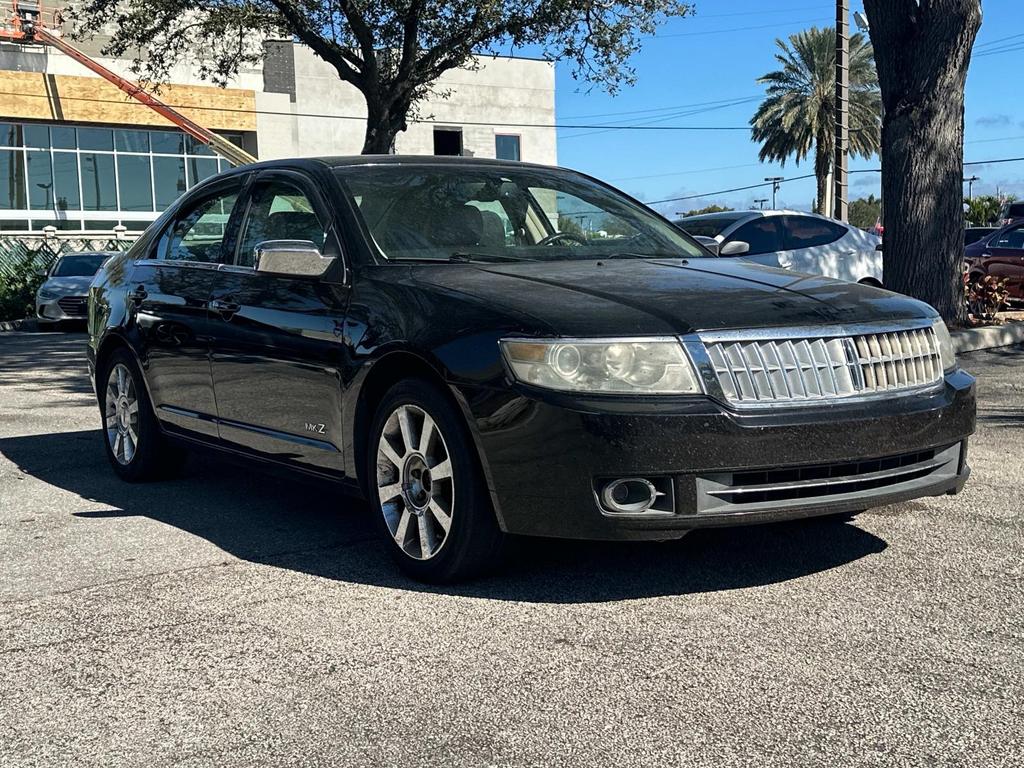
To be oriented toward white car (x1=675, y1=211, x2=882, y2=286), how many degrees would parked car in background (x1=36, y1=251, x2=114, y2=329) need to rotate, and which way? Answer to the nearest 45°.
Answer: approximately 45° to its left

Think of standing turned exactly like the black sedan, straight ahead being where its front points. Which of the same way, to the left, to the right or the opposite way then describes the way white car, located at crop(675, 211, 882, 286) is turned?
to the right

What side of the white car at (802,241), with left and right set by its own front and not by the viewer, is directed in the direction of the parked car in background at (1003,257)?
back

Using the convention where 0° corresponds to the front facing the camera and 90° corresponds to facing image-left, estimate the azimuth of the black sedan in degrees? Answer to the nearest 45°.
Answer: approximately 315°

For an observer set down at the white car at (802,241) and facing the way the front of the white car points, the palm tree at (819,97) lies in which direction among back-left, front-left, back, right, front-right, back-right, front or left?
back-right

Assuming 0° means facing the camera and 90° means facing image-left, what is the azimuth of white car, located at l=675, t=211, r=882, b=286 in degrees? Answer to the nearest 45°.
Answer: approximately 45°

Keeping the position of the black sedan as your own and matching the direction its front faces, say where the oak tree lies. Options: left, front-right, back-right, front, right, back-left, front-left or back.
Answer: back-left

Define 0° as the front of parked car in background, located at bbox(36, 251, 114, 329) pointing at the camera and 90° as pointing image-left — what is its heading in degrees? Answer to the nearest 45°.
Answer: approximately 0°

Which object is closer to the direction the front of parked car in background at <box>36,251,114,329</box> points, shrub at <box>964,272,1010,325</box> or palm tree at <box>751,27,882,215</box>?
the shrub

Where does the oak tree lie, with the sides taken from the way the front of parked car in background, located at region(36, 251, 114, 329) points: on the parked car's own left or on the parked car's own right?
on the parked car's own left

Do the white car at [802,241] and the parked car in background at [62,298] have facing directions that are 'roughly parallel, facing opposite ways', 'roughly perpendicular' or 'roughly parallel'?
roughly perpendicular

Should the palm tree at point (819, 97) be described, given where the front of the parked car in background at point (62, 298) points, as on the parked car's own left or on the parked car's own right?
on the parked car's own left
